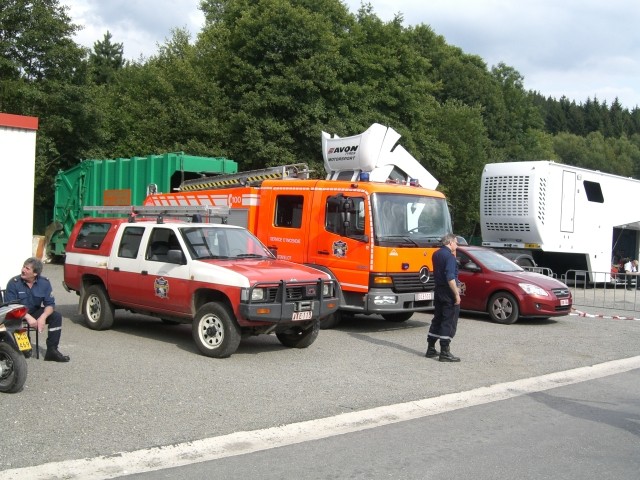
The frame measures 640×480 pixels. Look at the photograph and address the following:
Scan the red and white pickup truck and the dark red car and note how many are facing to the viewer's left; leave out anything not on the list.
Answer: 0

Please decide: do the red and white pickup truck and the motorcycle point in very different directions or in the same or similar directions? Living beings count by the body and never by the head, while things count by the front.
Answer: very different directions

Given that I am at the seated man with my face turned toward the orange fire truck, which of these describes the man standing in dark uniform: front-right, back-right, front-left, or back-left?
front-right

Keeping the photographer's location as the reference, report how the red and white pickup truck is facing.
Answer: facing the viewer and to the right of the viewer

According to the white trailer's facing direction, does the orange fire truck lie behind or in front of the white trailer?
in front

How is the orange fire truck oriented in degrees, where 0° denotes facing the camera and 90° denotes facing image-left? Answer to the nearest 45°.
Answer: approximately 315°

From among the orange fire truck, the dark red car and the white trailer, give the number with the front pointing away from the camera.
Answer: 0

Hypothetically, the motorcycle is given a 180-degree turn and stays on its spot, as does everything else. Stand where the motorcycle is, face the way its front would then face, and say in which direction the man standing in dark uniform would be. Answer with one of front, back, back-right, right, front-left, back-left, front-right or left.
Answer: front-left

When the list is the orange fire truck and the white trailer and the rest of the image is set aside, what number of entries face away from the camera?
0

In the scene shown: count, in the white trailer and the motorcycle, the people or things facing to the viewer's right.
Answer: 0

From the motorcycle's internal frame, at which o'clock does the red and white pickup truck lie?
The red and white pickup truck is roughly at 3 o'clock from the motorcycle.

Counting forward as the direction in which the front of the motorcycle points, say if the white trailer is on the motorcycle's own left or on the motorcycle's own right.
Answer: on the motorcycle's own right

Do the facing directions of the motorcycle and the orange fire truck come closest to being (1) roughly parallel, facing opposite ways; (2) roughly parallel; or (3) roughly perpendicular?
roughly parallel, facing opposite ways

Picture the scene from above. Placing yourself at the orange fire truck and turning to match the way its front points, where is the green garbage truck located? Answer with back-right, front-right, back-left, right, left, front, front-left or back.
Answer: back

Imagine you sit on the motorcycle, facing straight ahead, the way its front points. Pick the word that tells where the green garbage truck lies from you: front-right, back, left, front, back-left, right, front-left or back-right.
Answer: front-right

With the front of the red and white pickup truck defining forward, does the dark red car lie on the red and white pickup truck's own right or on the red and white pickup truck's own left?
on the red and white pickup truck's own left

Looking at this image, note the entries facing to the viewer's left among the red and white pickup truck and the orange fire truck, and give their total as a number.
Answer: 0
